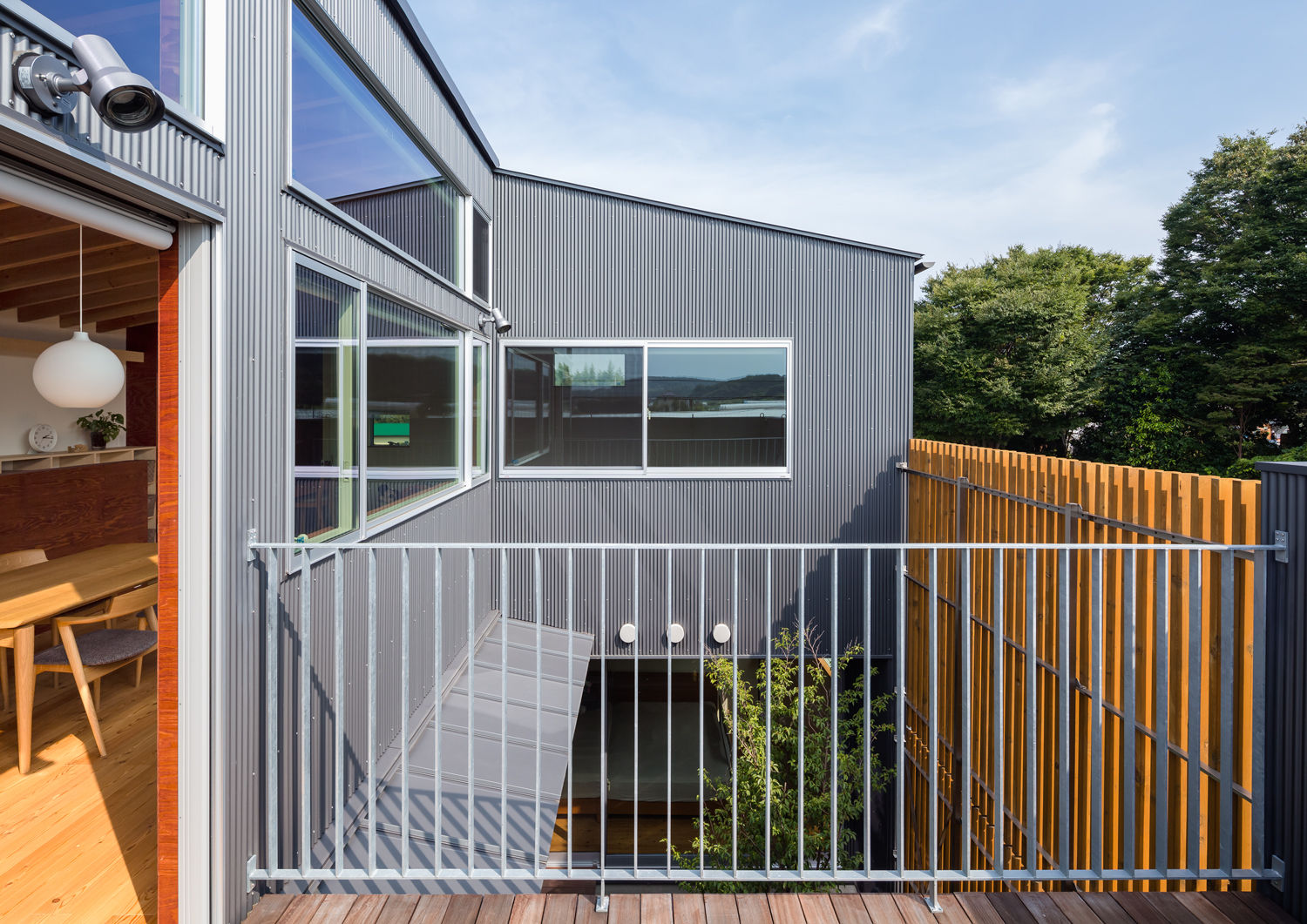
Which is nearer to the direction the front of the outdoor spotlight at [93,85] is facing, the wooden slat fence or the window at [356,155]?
the wooden slat fence

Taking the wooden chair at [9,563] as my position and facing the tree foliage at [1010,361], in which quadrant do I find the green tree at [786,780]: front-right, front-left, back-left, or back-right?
front-right

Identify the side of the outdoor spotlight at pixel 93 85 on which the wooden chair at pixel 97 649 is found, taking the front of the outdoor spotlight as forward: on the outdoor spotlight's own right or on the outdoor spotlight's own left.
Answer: on the outdoor spotlight's own left

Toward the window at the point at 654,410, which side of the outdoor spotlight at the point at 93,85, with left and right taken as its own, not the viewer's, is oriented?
left

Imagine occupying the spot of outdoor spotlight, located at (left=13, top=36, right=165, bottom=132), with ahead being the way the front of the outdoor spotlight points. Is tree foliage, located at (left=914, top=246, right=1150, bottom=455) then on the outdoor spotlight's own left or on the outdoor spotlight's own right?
on the outdoor spotlight's own left

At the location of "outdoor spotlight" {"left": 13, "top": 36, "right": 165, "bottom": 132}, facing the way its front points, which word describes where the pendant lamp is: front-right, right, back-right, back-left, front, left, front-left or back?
back-left

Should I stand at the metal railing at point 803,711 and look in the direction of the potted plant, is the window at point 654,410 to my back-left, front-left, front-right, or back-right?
front-right

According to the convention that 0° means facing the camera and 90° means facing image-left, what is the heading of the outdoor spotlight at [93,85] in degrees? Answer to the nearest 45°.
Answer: approximately 315°

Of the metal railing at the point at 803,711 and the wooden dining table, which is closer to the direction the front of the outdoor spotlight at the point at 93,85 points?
the metal railing

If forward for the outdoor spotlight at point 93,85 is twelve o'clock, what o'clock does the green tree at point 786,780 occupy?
The green tree is roughly at 10 o'clock from the outdoor spotlight.

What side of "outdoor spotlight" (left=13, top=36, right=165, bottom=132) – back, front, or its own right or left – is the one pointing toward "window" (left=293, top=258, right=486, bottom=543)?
left
